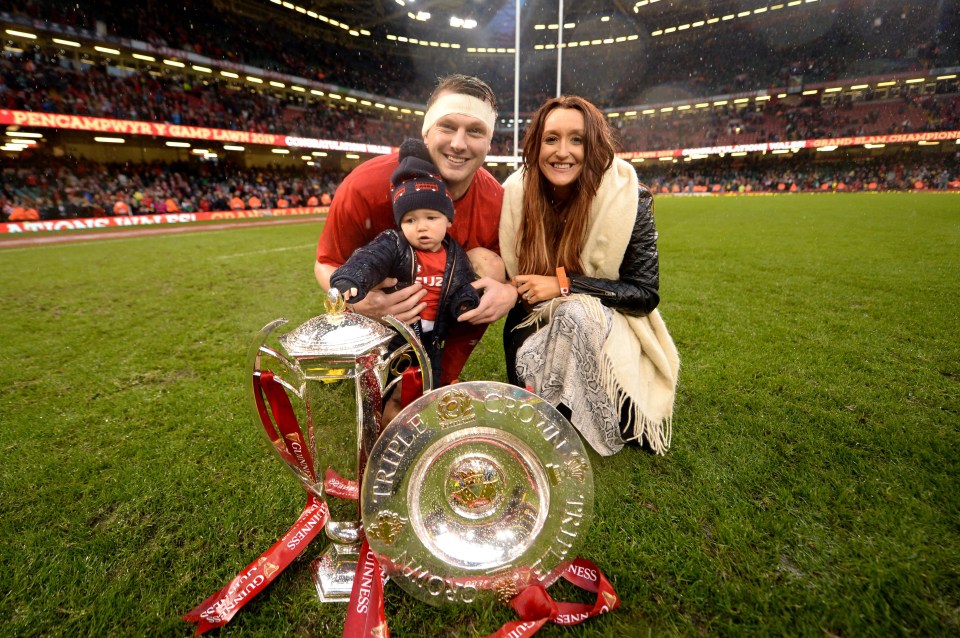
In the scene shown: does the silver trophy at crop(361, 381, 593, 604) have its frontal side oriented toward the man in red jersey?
no

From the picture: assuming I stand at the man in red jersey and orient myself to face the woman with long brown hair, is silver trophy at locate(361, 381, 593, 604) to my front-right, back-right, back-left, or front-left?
front-right

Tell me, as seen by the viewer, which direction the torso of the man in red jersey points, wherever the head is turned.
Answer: toward the camera

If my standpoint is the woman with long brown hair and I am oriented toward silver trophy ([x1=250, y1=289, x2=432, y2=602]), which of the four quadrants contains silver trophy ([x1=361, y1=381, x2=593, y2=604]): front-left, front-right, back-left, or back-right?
front-left

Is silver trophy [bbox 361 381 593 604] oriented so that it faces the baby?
no

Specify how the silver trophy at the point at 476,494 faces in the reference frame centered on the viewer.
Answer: facing the viewer

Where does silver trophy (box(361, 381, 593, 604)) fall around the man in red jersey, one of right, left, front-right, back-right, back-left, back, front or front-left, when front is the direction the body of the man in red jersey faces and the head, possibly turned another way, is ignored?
front

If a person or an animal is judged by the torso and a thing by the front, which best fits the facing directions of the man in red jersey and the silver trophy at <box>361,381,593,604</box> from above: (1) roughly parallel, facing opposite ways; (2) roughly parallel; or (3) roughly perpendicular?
roughly parallel

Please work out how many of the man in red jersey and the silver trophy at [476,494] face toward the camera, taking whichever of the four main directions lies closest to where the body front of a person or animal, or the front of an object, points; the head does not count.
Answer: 2

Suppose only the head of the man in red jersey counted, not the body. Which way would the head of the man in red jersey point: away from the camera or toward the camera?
toward the camera

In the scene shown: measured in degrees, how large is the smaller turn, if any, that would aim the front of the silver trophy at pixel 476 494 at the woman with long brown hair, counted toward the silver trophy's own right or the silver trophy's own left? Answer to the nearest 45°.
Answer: approximately 135° to the silver trophy's own left

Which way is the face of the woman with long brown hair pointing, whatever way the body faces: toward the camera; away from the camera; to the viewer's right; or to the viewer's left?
toward the camera
